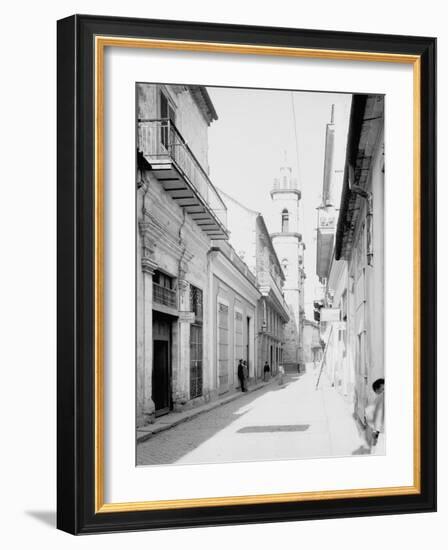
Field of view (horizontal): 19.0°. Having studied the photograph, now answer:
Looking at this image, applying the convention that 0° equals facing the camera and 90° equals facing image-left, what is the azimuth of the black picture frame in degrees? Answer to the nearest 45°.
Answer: approximately 315°

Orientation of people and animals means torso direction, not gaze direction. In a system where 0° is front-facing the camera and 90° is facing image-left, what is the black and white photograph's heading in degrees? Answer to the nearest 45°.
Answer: approximately 315°
